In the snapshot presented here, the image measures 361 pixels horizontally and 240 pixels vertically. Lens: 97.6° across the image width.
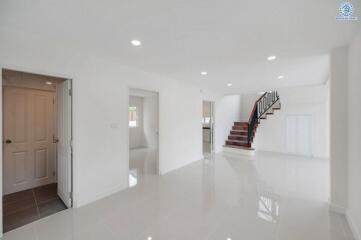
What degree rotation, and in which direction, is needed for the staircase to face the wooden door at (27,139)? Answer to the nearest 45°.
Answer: approximately 45° to its right

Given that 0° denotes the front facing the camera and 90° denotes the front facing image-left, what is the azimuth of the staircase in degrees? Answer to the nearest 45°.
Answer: approximately 0°
